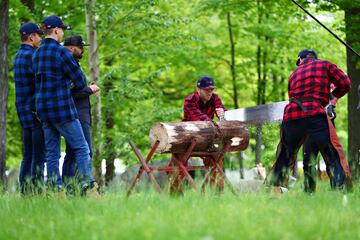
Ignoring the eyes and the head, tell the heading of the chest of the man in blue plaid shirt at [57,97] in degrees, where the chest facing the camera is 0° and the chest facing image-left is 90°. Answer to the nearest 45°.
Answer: approximately 225°

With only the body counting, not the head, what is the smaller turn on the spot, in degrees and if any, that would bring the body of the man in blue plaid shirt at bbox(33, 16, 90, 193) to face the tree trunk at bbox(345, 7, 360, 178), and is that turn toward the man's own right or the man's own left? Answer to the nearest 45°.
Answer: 0° — they already face it

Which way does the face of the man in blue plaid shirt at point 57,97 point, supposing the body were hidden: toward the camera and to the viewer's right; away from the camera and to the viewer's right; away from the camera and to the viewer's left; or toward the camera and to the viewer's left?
away from the camera and to the viewer's right

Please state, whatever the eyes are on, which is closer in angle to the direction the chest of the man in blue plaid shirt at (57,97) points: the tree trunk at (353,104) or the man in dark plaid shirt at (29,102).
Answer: the tree trunk

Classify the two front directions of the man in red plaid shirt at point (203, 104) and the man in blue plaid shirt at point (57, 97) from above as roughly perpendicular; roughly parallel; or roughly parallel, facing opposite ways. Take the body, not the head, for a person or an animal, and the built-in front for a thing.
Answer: roughly perpendicular

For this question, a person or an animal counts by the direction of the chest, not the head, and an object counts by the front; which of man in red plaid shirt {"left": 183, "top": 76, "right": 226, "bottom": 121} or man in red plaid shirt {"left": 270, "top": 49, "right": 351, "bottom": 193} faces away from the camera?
man in red plaid shirt {"left": 270, "top": 49, "right": 351, "bottom": 193}

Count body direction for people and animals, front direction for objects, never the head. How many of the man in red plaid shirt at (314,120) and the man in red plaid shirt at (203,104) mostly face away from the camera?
1

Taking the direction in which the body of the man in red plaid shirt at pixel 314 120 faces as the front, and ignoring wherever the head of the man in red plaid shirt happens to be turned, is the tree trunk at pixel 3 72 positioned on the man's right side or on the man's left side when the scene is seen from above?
on the man's left side
